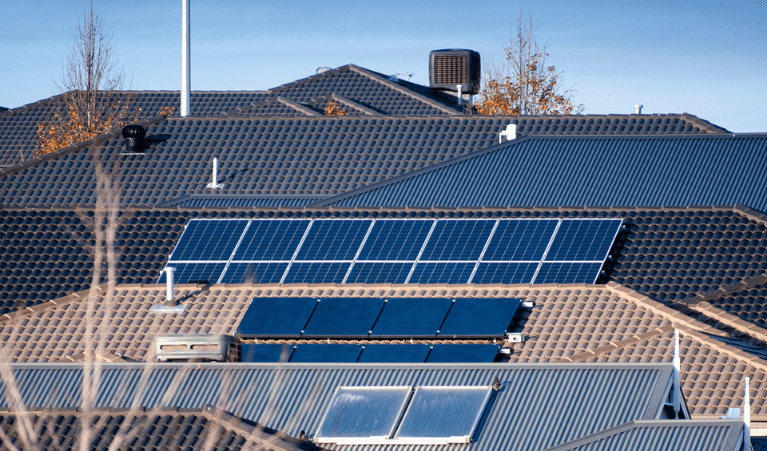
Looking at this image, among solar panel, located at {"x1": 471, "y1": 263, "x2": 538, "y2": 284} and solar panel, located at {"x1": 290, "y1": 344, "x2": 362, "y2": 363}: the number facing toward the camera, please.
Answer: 2

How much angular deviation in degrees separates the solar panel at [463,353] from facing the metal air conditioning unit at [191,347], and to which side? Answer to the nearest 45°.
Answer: approximately 90° to its right

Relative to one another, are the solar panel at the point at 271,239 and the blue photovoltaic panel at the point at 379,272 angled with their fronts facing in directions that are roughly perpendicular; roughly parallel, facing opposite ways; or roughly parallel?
roughly parallel

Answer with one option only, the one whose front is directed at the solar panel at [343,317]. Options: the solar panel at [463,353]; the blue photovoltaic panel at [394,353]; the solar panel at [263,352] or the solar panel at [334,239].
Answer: the solar panel at [334,239]

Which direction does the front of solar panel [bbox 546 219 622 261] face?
toward the camera

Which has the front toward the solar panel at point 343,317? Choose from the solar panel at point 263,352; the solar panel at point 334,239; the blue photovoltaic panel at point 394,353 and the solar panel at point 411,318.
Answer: the solar panel at point 334,239

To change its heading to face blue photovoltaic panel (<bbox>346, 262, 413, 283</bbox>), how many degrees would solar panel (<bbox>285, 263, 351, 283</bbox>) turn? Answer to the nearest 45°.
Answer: approximately 90° to its left

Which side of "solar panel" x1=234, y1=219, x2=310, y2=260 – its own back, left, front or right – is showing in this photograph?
front

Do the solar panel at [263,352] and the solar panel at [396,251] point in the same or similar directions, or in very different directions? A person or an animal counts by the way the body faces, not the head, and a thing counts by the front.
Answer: same or similar directions

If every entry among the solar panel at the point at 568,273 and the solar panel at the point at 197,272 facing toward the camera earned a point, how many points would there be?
2

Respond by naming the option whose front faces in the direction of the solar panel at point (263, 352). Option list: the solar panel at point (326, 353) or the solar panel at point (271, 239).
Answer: the solar panel at point (271, 239)

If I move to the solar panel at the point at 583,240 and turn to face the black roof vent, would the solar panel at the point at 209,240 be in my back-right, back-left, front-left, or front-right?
front-left

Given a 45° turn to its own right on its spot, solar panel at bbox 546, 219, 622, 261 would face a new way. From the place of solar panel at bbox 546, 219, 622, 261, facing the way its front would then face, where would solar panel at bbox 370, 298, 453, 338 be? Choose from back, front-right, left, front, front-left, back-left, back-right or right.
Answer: front

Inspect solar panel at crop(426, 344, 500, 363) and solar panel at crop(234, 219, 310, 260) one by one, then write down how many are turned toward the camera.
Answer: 2

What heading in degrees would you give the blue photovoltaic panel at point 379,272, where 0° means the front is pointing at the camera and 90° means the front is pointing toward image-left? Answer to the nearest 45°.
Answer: approximately 0°

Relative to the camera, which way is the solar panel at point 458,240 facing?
toward the camera

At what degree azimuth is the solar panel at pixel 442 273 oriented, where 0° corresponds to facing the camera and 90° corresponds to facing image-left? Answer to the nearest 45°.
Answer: approximately 0°

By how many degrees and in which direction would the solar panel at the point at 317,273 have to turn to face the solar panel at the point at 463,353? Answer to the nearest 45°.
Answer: approximately 45° to its left

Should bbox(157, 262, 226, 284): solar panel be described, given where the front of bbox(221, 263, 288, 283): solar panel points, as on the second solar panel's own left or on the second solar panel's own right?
on the second solar panel's own right
